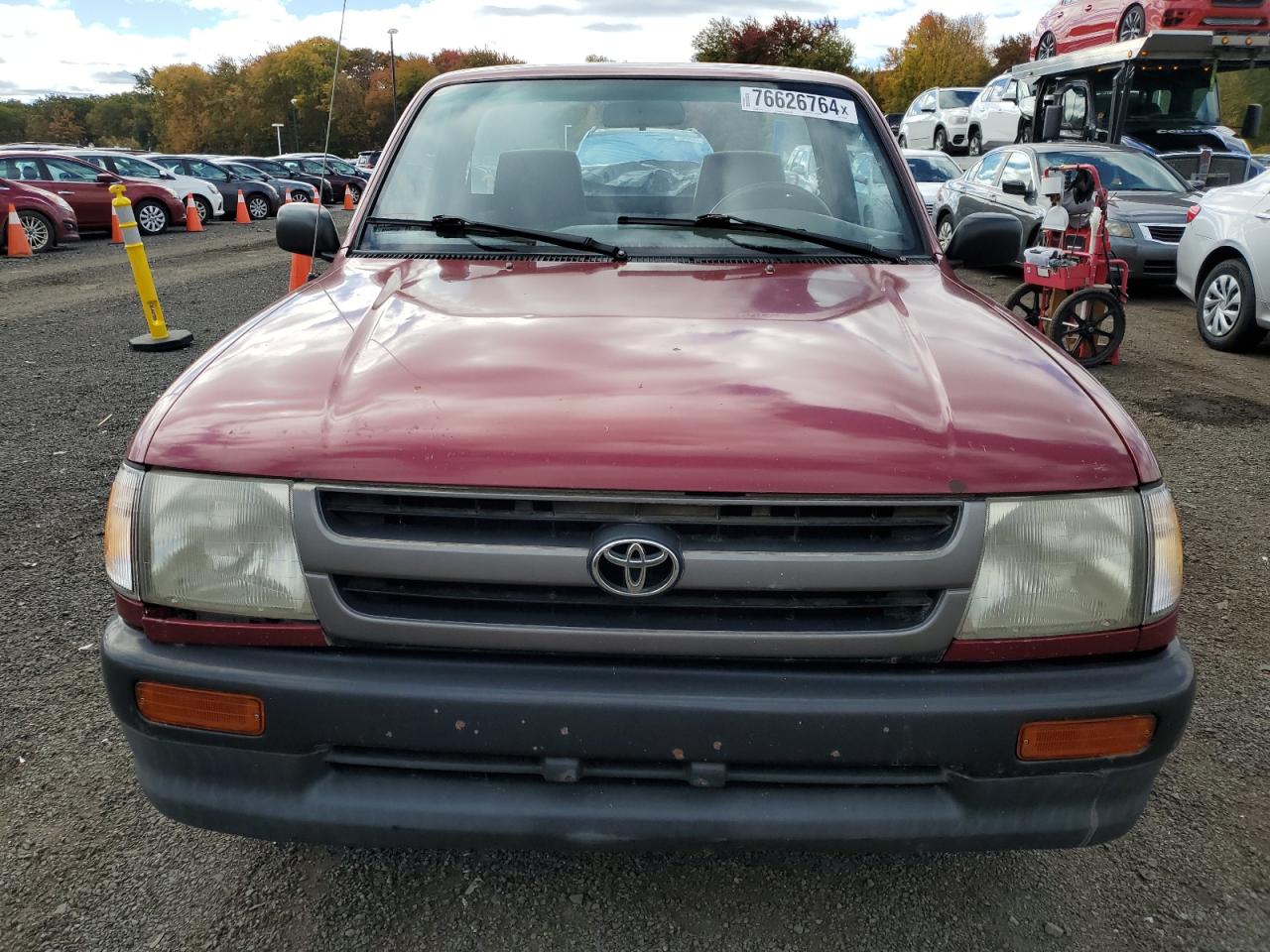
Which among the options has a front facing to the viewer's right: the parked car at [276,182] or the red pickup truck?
the parked car

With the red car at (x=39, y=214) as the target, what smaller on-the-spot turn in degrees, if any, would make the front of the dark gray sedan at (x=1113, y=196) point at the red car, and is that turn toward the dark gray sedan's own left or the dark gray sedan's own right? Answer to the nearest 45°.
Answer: approximately 135° to the dark gray sedan's own right

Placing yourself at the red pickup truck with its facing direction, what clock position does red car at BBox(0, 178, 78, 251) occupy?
The red car is roughly at 5 o'clock from the red pickup truck.

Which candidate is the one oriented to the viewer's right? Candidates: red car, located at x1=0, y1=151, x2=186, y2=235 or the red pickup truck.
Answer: the red car

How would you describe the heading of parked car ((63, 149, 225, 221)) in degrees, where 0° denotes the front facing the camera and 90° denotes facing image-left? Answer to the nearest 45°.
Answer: approximately 315°

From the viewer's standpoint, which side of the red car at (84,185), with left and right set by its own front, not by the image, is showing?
right

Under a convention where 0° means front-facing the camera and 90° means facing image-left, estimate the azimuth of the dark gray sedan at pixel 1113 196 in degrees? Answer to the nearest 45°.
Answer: approximately 315°

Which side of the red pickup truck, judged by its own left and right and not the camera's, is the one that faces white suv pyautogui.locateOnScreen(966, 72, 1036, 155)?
back

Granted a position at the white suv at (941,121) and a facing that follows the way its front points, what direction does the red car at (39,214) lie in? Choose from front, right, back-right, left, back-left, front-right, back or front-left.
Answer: right
